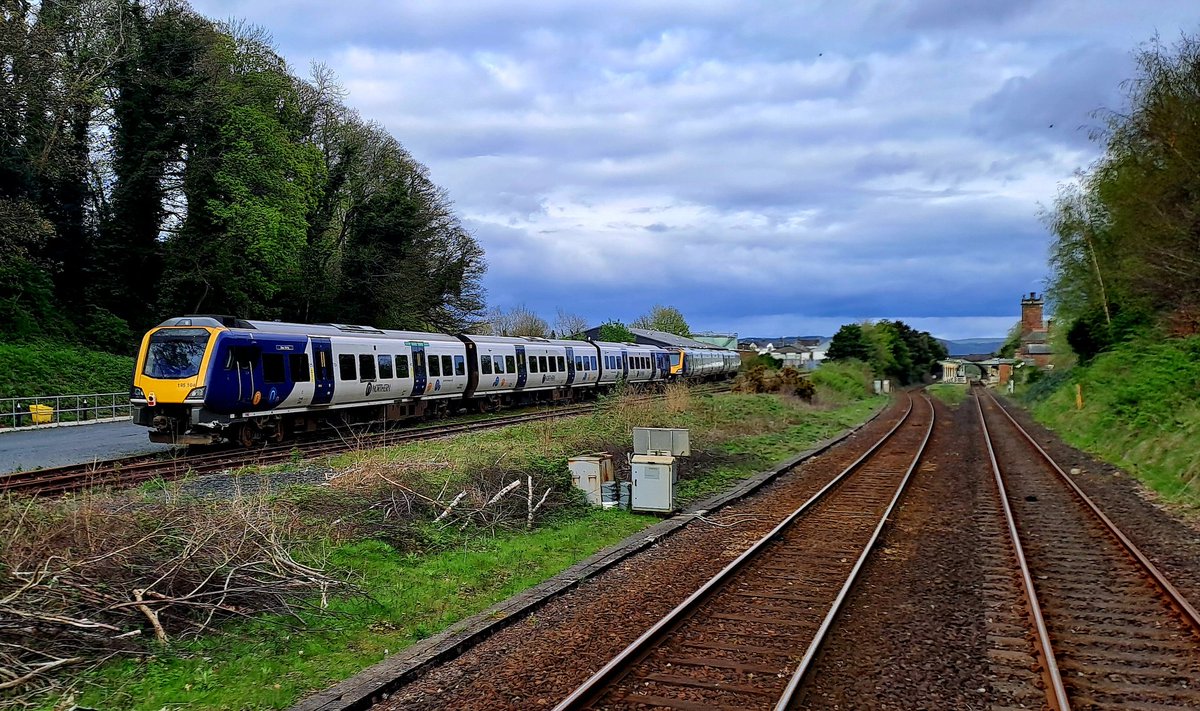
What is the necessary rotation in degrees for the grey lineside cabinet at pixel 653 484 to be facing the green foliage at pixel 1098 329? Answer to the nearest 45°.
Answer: approximately 135° to its left

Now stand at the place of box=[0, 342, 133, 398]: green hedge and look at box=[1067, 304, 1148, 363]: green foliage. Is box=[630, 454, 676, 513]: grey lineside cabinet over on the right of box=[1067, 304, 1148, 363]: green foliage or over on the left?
right

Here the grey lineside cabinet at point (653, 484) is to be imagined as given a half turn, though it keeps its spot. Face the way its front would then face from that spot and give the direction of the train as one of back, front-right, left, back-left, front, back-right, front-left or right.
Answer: front-left

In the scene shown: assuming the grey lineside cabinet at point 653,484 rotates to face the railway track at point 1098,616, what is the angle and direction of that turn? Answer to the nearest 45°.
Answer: approximately 45° to its left

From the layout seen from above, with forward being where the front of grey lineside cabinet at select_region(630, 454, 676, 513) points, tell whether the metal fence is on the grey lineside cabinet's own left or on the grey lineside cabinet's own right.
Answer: on the grey lineside cabinet's own right

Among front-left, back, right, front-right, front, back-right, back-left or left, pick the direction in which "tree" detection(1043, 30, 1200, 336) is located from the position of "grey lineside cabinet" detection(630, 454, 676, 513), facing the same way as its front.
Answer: back-left

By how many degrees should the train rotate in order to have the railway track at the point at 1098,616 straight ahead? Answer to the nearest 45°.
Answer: approximately 90° to its left

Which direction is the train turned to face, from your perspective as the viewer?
facing the viewer and to the left of the viewer

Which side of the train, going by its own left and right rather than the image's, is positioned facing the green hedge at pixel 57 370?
right

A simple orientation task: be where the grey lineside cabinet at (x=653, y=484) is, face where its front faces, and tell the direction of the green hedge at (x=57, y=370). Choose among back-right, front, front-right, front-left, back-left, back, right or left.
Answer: back-right

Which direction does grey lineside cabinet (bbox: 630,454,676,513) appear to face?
toward the camera

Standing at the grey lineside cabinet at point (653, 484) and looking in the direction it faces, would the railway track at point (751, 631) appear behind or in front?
in front
